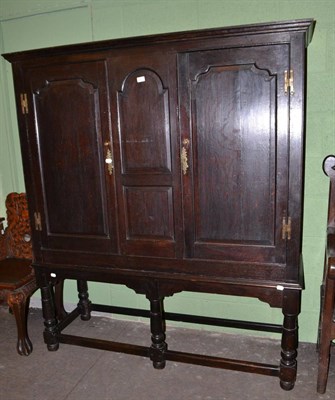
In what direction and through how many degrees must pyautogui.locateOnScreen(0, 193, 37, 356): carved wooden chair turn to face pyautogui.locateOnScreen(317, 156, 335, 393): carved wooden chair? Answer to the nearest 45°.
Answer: approximately 90° to its left

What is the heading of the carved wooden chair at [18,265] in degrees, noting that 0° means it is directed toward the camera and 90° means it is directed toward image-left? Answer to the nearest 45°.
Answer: approximately 45°

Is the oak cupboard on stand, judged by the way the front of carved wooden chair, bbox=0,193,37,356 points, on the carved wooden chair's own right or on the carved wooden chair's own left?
on the carved wooden chair's own left
